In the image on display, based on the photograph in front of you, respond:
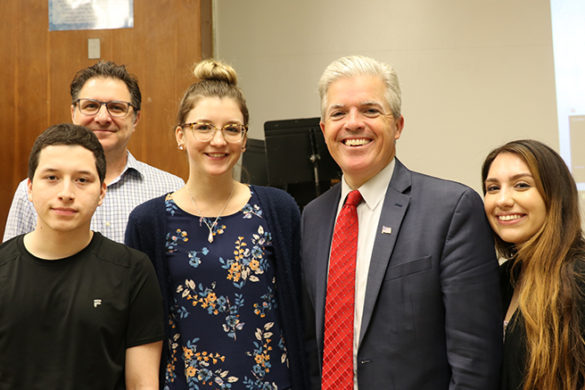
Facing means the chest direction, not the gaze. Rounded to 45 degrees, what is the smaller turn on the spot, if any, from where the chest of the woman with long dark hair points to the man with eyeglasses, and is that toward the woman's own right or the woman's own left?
approximately 45° to the woman's own right

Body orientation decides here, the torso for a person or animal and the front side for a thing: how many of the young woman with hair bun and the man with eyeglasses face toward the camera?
2

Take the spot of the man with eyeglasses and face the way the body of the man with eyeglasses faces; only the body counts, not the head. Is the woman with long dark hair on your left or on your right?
on your left

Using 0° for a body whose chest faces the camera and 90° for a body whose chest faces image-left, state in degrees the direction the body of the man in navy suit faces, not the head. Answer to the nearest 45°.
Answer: approximately 45°
